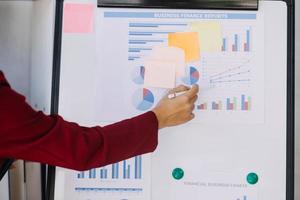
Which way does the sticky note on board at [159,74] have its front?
toward the camera

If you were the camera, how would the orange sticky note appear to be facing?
facing the viewer

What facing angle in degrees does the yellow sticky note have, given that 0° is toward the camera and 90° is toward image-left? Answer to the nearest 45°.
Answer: approximately 0°

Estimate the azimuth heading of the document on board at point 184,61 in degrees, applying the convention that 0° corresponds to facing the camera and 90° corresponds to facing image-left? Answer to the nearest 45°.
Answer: approximately 0°

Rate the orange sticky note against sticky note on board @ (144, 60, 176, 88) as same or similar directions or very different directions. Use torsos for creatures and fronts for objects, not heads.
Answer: same or similar directions

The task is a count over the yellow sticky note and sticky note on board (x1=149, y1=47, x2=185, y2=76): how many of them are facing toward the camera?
2
